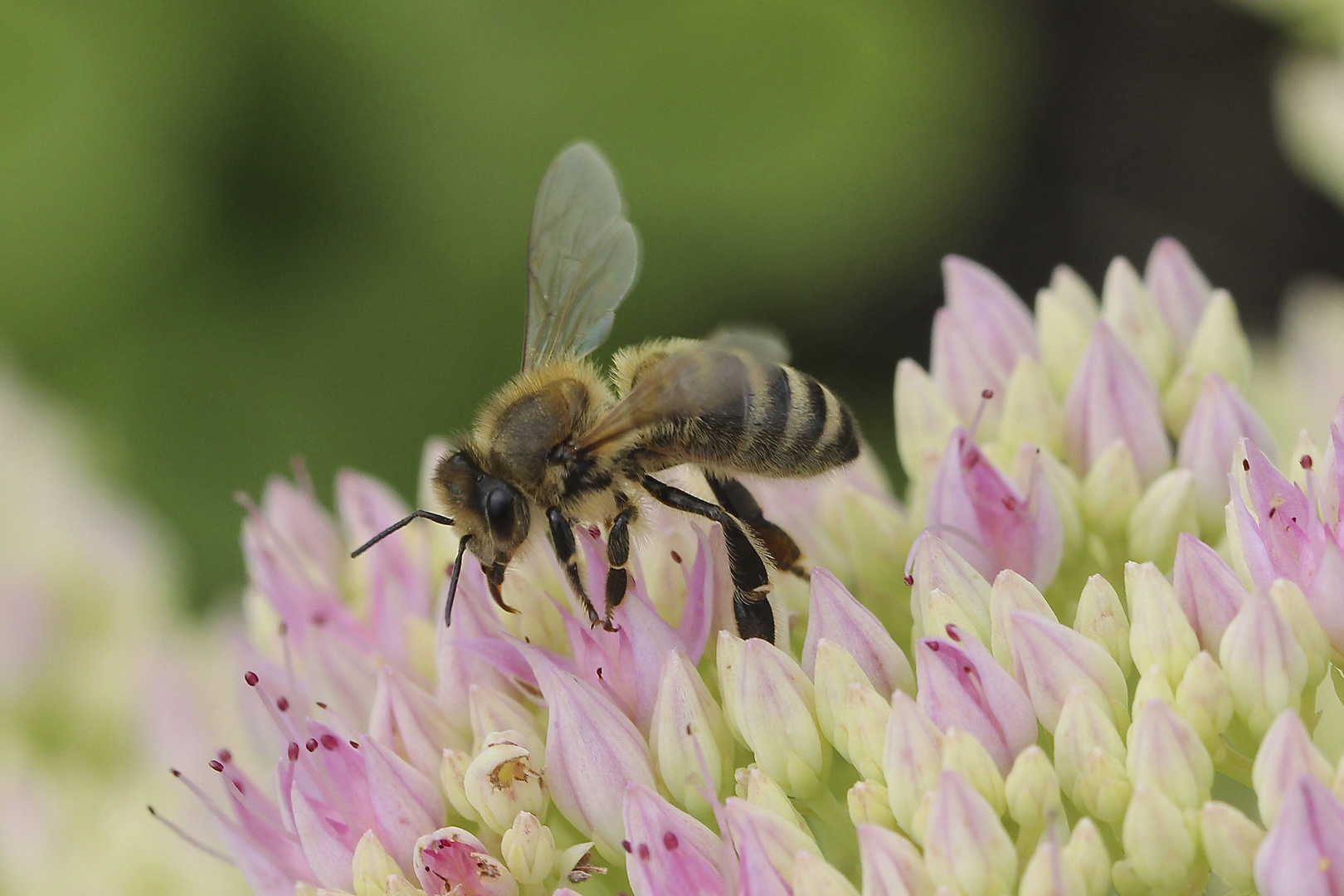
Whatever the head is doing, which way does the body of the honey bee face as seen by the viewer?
to the viewer's left

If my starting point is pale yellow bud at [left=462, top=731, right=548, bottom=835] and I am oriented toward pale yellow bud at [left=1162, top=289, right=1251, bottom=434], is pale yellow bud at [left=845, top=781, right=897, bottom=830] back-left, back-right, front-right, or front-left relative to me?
front-right

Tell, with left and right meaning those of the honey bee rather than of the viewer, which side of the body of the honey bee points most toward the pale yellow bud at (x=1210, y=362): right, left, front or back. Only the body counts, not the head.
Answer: back
